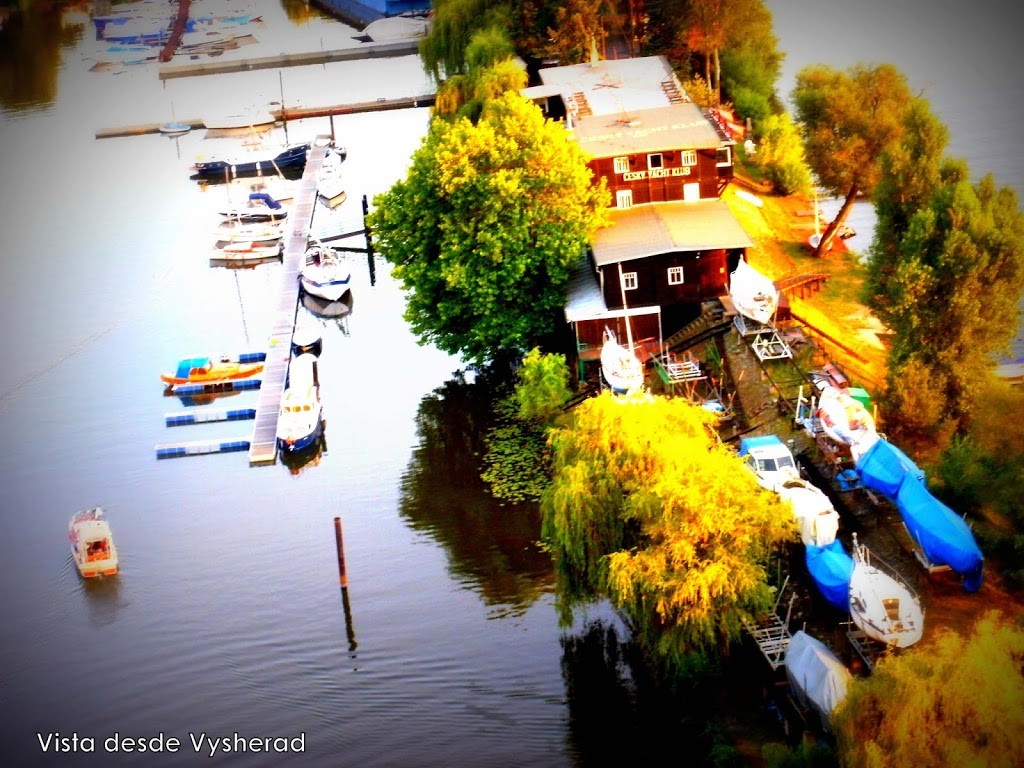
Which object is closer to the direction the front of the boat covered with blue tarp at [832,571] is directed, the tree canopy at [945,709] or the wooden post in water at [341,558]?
the tree canopy

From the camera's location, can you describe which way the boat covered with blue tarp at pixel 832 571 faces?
facing the viewer and to the right of the viewer

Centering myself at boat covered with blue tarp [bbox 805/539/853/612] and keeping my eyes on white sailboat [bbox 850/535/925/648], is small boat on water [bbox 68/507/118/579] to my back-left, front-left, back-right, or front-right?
back-right

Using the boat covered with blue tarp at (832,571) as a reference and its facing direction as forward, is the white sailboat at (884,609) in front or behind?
in front

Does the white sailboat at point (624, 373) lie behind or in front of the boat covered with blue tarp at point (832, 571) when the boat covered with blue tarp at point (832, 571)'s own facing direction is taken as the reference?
behind

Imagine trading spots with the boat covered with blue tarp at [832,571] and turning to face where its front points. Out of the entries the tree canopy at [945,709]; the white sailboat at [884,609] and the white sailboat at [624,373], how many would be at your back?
1

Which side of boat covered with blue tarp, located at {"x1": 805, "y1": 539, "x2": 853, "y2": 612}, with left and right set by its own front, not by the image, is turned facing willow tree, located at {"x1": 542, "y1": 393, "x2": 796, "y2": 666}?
right

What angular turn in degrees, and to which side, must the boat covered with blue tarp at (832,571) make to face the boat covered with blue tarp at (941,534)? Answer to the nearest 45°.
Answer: approximately 90° to its left

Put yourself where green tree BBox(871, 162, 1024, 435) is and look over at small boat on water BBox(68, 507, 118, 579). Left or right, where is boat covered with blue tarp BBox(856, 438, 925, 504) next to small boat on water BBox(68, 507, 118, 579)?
left

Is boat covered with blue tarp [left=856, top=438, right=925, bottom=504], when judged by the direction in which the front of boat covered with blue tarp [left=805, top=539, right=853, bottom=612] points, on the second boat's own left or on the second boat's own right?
on the second boat's own left

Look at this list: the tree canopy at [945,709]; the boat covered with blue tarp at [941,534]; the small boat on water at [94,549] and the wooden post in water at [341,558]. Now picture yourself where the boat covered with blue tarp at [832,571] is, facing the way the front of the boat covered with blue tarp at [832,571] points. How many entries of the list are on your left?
2

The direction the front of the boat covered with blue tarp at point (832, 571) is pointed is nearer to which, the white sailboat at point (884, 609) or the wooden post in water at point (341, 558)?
the white sailboat
